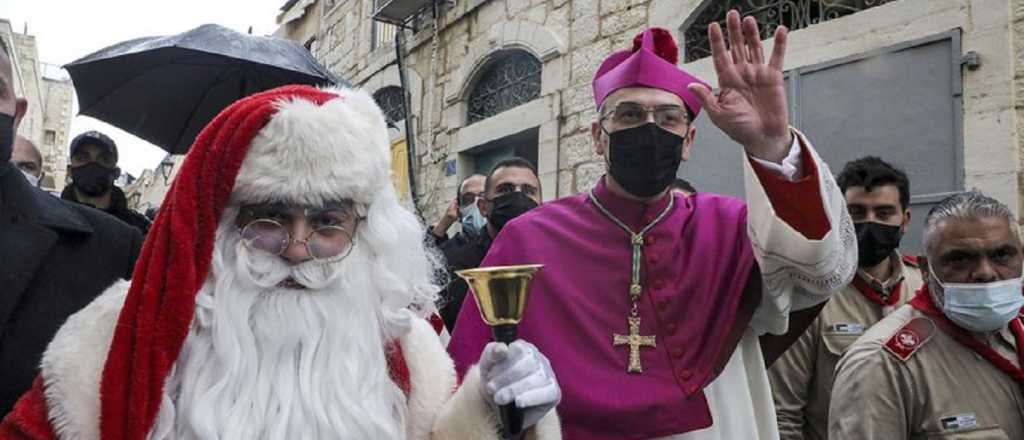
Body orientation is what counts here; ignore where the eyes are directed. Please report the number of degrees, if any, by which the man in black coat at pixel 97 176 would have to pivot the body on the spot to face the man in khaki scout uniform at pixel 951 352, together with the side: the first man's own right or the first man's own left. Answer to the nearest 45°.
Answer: approximately 45° to the first man's own left

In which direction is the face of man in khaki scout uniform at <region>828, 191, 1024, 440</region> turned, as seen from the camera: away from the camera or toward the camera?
toward the camera

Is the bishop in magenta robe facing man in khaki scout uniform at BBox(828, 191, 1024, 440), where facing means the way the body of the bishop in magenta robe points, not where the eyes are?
no

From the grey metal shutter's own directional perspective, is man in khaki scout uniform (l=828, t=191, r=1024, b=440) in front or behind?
in front

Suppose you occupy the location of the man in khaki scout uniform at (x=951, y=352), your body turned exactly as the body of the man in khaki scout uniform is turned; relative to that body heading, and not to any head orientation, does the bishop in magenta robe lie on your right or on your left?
on your right

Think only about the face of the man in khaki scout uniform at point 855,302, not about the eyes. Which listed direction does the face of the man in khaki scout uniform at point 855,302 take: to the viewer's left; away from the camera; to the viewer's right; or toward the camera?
toward the camera

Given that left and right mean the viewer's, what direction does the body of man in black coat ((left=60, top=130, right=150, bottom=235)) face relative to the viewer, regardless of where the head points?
facing the viewer

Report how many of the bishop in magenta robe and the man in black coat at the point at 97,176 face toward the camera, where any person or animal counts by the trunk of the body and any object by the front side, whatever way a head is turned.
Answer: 2

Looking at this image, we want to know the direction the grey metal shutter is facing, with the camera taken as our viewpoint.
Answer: facing the viewer and to the left of the viewer

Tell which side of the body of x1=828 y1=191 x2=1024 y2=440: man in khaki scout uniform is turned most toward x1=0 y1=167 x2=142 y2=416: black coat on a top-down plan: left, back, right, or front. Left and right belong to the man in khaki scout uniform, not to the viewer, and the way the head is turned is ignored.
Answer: right

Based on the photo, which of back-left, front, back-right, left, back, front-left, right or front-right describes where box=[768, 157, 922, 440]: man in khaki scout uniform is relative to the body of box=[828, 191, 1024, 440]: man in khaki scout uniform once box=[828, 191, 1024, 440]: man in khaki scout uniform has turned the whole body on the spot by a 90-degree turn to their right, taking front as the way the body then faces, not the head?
right
